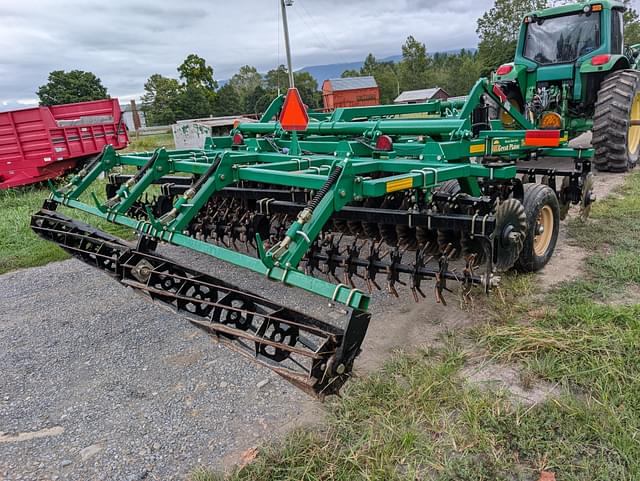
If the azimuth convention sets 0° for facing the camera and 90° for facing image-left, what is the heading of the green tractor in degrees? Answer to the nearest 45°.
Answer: approximately 225°

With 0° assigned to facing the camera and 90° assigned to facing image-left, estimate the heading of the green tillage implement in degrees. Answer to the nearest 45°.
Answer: approximately 225°

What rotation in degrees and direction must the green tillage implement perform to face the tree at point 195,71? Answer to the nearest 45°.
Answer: approximately 45° to its left

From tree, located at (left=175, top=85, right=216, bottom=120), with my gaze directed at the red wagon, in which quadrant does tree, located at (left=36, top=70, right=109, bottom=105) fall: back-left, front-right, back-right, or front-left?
back-right

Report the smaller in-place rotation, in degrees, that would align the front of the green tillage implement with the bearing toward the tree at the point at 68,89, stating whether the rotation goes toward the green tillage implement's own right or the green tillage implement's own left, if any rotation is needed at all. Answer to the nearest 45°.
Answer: approximately 90° to the green tillage implement's own left

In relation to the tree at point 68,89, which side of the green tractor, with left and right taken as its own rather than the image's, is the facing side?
left

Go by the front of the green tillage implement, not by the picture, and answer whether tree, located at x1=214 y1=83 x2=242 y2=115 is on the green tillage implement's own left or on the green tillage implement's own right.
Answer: on the green tillage implement's own left

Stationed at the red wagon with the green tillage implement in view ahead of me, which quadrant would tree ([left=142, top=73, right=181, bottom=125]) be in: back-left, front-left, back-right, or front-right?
back-left

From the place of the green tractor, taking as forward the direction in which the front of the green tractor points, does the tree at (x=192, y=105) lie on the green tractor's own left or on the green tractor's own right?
on the green tractor's own left
